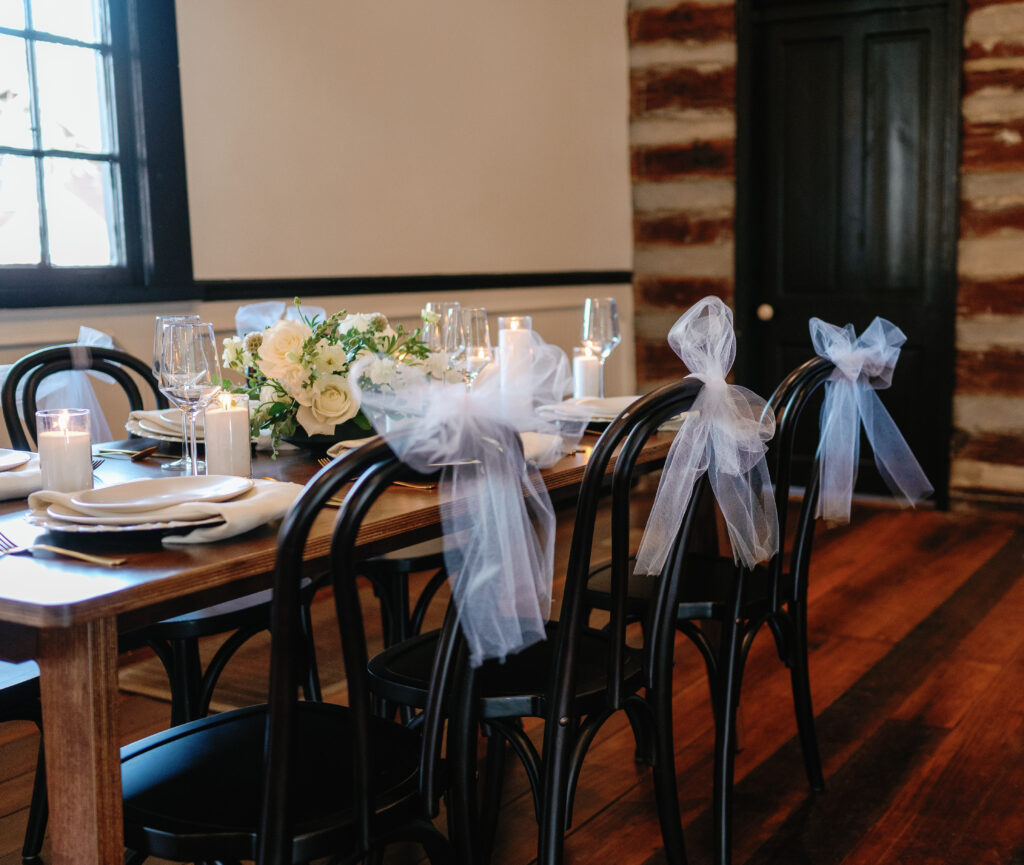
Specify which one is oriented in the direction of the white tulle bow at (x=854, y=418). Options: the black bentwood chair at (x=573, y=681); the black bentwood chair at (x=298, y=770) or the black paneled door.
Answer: the black paneled door

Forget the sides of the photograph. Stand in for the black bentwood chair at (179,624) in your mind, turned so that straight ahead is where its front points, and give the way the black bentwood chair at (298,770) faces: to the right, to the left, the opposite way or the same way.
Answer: the opposite way

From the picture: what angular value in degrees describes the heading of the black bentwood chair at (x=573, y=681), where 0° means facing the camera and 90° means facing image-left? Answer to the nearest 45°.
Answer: approximately 135°

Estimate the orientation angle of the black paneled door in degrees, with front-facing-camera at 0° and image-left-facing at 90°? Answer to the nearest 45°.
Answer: approximately 0°

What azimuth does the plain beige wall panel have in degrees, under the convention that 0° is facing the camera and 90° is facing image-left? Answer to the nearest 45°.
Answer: approximately 0°

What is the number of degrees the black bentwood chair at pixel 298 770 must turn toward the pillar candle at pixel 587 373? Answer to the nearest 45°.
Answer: approximately 90° to its right

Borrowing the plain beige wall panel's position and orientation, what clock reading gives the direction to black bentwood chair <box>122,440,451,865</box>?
The black bentwood chair is roughly at 12 o'clock from the plain beige wall panel.

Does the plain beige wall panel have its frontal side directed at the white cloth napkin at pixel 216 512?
yes

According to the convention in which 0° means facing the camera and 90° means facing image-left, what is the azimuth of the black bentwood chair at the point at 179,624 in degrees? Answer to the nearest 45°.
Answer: approximately 315°
